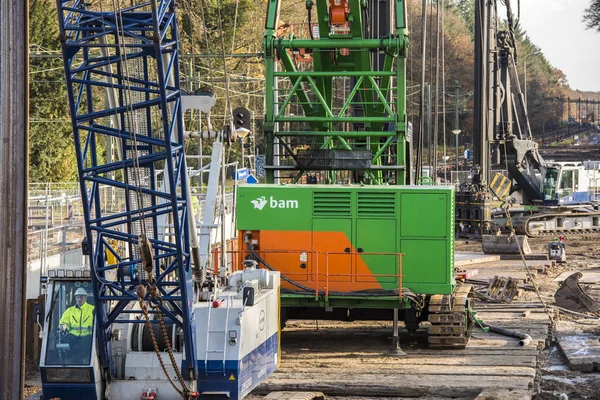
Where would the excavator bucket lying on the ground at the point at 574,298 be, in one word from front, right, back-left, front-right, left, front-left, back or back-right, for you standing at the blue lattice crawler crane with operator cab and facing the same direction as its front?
back-left

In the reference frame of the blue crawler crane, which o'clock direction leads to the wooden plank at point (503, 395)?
The wooden plank is roughly at 9 o'clock from the blue crawler crane.

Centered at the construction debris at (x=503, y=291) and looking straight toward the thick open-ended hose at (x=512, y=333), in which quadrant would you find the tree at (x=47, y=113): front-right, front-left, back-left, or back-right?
back-right

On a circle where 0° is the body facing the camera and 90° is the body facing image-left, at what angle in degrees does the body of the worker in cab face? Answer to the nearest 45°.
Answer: approximately 0°

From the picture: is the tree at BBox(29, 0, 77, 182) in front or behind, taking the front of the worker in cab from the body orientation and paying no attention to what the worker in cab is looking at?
behind

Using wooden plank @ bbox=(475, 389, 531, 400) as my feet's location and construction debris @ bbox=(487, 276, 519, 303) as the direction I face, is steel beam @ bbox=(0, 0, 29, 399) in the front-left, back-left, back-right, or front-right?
back-left

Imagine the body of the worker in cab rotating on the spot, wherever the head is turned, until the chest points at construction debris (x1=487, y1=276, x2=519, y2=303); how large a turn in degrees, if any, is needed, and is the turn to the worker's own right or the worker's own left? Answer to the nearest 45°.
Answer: approximately 135° to the worker's own left
